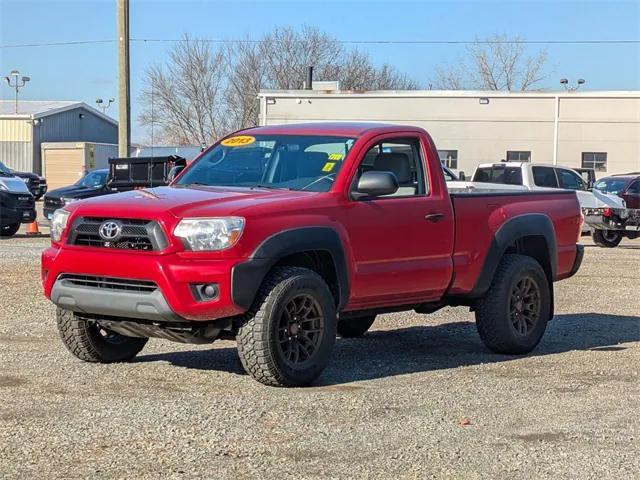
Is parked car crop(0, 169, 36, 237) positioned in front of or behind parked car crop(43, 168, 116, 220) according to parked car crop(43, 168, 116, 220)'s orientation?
in front

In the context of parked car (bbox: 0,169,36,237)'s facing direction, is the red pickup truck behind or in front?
in front

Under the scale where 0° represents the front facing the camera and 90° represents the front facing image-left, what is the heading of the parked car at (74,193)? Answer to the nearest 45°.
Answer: approximately 45°

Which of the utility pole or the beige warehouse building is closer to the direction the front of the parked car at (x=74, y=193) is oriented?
the utility pole

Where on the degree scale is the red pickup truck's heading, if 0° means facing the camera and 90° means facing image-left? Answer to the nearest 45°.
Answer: approximately 45°

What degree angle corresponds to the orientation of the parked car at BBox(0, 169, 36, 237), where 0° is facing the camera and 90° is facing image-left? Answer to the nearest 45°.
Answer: approximately 315°

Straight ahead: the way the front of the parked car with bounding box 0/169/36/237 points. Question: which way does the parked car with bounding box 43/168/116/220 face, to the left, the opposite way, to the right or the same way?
to the right

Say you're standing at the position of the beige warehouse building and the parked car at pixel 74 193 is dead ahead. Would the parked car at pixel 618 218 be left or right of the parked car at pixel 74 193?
left

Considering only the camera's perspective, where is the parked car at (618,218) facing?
facing the viewer and to the left of the viewer

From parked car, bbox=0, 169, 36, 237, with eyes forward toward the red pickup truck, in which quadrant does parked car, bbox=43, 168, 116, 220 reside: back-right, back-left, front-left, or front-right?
back-left

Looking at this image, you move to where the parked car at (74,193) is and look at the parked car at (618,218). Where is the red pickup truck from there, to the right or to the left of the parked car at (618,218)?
right
